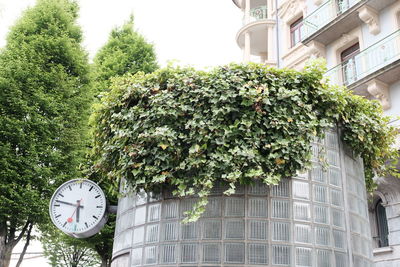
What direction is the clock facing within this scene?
toward the camera

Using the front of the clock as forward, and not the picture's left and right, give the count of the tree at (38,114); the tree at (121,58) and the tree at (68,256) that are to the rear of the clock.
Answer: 3

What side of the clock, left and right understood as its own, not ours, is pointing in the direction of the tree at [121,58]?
back

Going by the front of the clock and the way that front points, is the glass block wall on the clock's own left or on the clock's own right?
on the clock's own left

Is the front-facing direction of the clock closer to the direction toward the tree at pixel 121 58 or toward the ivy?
the ivy

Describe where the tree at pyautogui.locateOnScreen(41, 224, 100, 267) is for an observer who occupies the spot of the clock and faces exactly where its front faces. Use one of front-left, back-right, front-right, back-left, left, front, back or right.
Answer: back

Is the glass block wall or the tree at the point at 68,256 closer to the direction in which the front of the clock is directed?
the glass block wall

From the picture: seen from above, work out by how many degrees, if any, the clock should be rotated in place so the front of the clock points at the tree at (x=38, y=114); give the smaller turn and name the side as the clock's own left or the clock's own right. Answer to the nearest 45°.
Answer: approximately 180°
